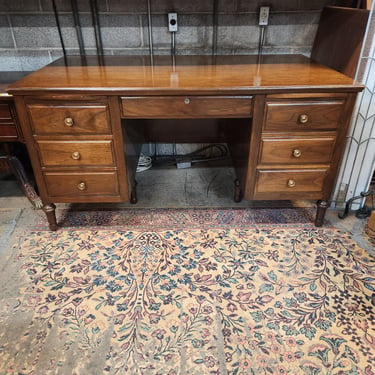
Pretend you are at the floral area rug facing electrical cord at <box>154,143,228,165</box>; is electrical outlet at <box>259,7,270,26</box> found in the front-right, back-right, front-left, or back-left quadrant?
front-right

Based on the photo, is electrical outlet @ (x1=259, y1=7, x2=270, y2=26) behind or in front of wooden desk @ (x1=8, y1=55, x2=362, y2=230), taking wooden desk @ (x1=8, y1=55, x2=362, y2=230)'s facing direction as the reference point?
behind

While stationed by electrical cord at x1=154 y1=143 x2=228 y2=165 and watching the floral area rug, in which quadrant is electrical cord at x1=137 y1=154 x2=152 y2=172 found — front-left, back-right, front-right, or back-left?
front-right

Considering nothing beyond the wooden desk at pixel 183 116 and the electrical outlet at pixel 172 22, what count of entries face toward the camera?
2

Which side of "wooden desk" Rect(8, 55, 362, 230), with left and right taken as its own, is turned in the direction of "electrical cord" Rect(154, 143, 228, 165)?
back

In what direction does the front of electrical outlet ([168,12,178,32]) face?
toward the camera

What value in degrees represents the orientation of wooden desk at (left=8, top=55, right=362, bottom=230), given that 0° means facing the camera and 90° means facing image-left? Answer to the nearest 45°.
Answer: approximately 0°

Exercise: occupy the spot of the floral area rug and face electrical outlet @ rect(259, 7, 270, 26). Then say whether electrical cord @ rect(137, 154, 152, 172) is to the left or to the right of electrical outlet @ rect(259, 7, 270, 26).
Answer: left

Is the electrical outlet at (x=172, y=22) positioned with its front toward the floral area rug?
yes
